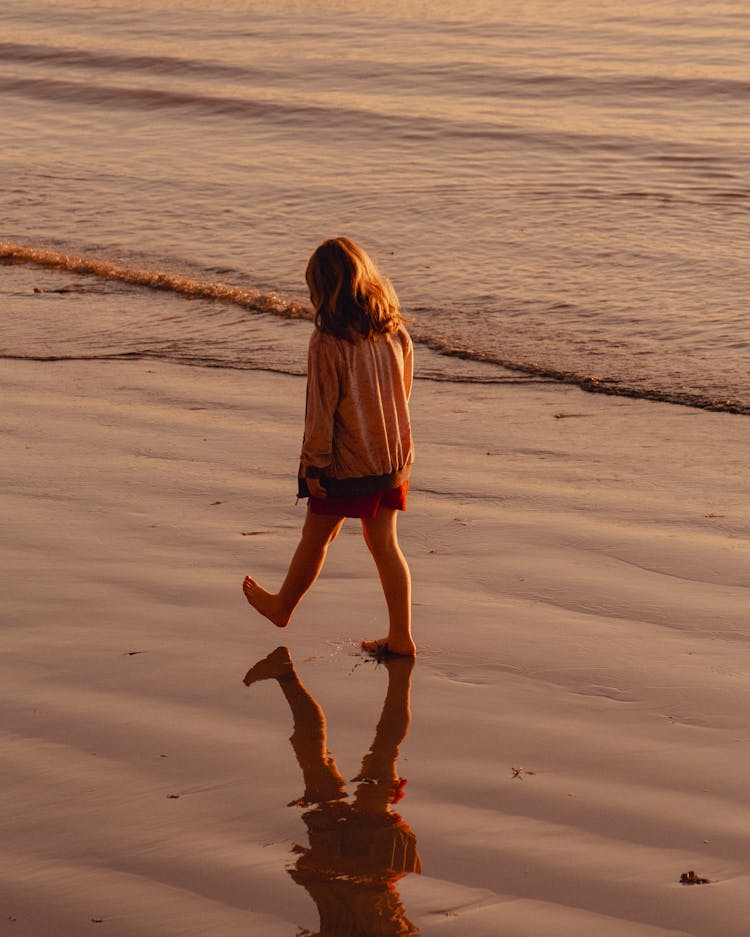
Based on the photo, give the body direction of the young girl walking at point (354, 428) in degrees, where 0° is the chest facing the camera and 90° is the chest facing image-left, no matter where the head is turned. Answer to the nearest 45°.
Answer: approximately 135°

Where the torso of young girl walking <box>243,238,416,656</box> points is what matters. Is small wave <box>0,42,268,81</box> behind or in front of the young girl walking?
in front

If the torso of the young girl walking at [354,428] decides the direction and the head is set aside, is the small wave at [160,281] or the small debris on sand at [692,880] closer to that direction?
the small wave

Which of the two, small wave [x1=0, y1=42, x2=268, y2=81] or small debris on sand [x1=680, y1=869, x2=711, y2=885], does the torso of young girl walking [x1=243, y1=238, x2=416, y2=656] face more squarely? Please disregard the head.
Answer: the small wave

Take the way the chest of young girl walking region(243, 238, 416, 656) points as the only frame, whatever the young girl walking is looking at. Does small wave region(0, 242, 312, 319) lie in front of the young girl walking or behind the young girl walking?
in front

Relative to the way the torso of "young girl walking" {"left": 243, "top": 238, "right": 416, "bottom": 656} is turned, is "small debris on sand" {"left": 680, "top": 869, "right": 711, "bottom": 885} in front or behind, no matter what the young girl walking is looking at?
behind
